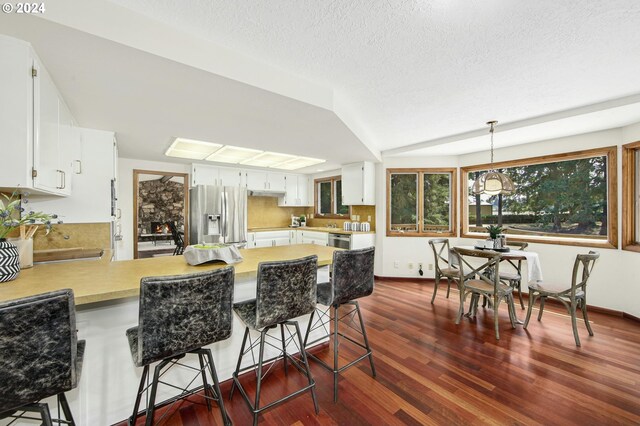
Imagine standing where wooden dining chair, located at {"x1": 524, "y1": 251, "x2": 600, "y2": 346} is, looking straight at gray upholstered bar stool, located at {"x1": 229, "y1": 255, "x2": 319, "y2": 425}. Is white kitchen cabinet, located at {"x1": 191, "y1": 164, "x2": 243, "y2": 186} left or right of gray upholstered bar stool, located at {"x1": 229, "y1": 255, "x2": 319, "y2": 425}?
right

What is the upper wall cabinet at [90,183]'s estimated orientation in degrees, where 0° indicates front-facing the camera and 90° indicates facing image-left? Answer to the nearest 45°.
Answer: approximately 315°

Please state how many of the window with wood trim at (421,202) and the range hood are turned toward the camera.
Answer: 2

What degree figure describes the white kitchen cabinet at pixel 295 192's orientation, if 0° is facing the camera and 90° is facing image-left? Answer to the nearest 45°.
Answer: approximately 0°

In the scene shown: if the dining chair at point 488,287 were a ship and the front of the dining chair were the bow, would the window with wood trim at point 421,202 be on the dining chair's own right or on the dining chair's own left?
on the dining chair's own left

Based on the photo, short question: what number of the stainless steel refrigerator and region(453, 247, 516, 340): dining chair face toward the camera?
1

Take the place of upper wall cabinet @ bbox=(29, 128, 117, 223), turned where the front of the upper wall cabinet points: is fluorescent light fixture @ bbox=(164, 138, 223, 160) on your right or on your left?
on your left

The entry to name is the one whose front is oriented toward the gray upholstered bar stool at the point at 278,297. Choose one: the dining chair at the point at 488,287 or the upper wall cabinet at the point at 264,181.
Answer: the upper wall cabinet

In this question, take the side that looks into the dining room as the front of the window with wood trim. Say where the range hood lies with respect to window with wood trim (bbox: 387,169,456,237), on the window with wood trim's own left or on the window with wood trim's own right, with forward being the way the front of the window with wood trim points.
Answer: on the window with wood trim's own right

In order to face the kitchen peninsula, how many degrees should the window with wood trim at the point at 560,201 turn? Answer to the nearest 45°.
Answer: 0° — it already faces it

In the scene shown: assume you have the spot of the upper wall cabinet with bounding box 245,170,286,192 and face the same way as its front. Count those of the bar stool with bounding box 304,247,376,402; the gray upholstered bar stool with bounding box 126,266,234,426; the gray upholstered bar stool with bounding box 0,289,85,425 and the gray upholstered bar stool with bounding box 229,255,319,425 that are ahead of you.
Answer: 4
